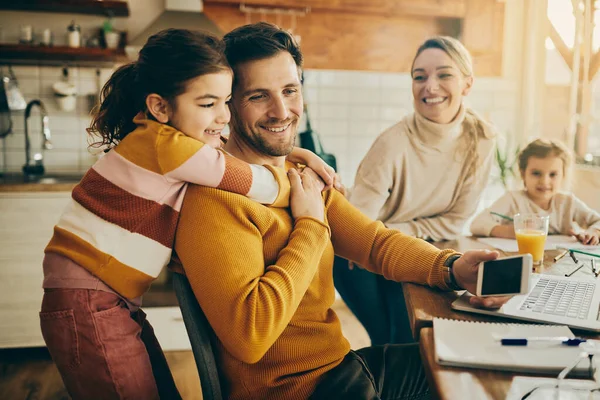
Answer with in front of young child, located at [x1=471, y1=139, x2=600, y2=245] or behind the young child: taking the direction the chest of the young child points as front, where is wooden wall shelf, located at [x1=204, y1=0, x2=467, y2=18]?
behind

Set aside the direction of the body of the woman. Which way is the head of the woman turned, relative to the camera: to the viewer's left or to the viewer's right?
to the viewer's left

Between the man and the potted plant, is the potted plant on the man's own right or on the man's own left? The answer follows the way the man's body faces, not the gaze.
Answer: on the man's own left

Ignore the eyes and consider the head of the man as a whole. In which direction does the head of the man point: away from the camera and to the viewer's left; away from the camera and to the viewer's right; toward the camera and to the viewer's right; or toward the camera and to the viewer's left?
toward the camera and to the viewer's right

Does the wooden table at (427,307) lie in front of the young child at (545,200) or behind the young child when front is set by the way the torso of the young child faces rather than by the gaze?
in front

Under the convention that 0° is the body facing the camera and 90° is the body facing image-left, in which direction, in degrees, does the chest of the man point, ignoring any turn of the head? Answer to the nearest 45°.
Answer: approximately 315°

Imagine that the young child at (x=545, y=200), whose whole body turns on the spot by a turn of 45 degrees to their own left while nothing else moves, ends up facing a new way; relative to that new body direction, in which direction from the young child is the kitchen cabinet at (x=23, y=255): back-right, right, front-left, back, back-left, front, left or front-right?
back-right

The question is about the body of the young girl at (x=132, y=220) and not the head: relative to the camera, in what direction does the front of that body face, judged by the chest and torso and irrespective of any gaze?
to the viewer's right

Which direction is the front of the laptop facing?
to the viewer's left
